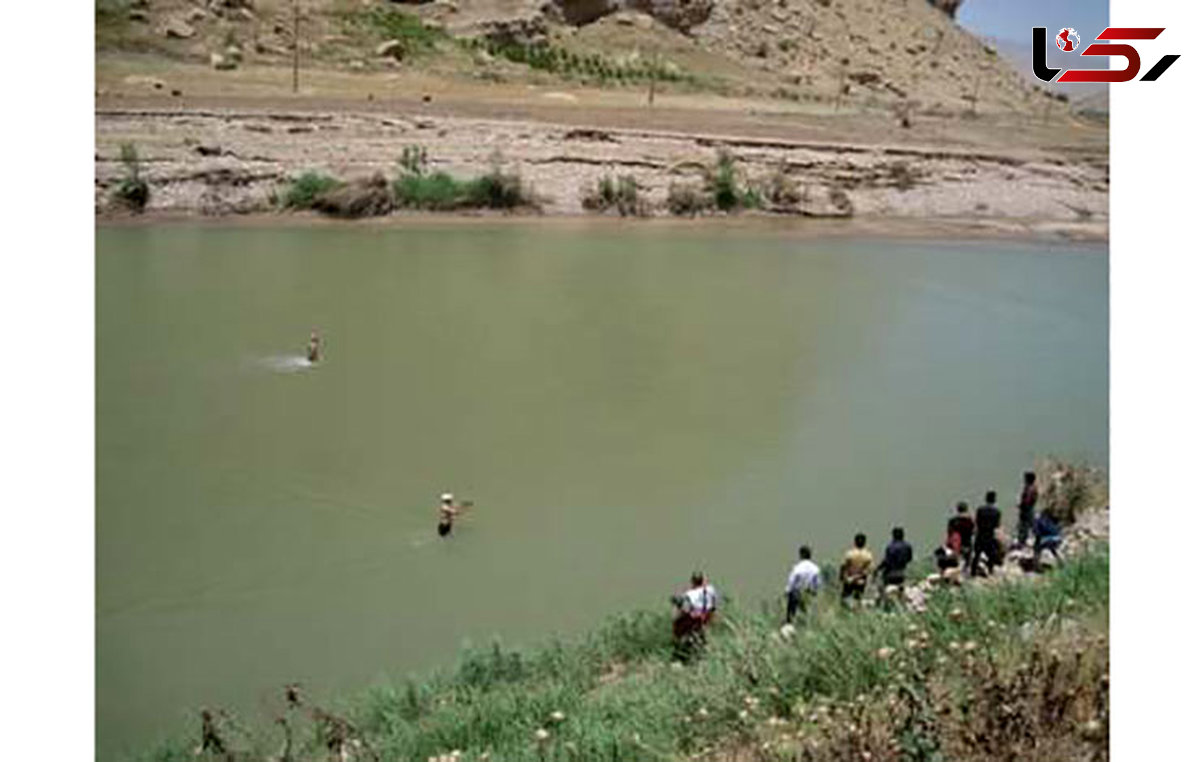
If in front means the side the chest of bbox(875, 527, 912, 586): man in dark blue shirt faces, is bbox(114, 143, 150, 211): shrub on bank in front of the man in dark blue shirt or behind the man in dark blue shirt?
in front

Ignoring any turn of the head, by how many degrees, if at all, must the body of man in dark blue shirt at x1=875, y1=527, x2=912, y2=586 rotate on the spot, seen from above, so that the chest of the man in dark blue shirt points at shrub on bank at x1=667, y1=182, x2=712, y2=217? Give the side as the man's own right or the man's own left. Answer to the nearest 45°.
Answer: approximately 45° to the man's own right

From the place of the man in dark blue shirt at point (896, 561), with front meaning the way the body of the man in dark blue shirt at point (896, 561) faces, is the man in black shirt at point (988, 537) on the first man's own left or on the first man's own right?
on the first man's own right

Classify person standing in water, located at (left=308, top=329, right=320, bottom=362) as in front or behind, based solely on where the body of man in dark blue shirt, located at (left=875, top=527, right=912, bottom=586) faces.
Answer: in front

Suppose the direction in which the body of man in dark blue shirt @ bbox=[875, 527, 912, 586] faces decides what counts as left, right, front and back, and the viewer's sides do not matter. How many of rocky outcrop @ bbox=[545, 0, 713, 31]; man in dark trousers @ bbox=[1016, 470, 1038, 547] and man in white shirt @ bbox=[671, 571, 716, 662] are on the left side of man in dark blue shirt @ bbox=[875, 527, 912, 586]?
1

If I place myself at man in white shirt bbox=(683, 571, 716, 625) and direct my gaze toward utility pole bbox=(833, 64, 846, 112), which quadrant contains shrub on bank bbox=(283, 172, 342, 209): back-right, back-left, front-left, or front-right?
front-left

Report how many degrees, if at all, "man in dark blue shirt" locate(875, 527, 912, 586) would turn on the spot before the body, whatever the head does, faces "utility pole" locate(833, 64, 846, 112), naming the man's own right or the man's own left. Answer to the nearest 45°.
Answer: approximately 45° to the man's own right

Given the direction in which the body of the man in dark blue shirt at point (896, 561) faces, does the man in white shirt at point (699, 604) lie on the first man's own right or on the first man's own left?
on the first man's own left

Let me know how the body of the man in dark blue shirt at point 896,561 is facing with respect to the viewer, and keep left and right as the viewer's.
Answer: facing away from the viewer and to the left of the viewer
